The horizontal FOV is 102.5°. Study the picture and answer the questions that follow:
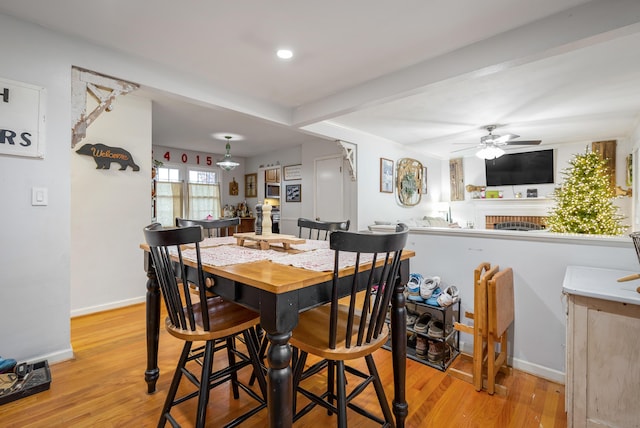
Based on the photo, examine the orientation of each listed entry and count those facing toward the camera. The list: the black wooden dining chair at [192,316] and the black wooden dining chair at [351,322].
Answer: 0

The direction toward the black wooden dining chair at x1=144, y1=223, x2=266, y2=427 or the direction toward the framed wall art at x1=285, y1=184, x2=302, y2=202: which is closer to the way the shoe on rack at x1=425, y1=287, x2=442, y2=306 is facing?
the black wooden dining chair

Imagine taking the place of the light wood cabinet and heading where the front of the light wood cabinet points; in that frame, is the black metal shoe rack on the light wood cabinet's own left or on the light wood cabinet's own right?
on the light wood cabinet's own right

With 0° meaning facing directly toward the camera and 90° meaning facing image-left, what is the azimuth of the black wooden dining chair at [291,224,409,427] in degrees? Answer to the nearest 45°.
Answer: approximately 135°

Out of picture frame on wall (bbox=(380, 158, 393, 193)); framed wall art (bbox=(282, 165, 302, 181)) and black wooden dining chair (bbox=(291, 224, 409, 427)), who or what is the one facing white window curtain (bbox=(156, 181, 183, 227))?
the black wooden dining chair

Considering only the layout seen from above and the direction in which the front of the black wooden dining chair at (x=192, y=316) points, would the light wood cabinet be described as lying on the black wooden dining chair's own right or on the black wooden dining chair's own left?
on the black wooden dining chair's own right

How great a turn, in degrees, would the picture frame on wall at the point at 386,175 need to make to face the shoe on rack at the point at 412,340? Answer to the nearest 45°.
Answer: approximately 45° to its right

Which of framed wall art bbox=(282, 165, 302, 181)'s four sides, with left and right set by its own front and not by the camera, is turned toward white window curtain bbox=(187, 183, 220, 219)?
right

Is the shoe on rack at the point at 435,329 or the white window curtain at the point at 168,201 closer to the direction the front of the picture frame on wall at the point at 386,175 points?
the shoe on rack
